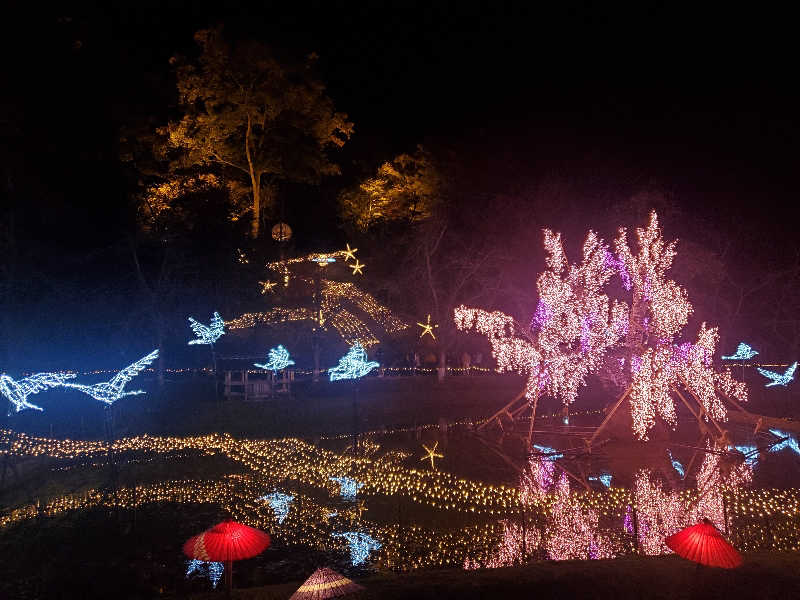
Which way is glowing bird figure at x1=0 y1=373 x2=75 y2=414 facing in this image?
to the viewer's right
